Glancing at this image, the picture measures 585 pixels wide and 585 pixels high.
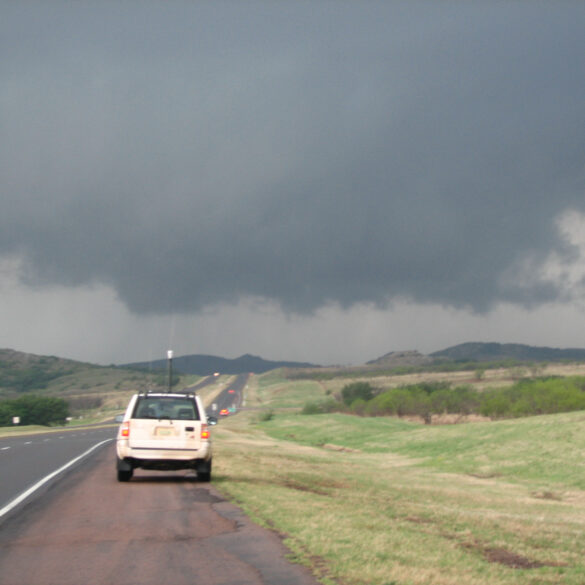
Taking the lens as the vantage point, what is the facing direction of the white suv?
facing away from the viewer
